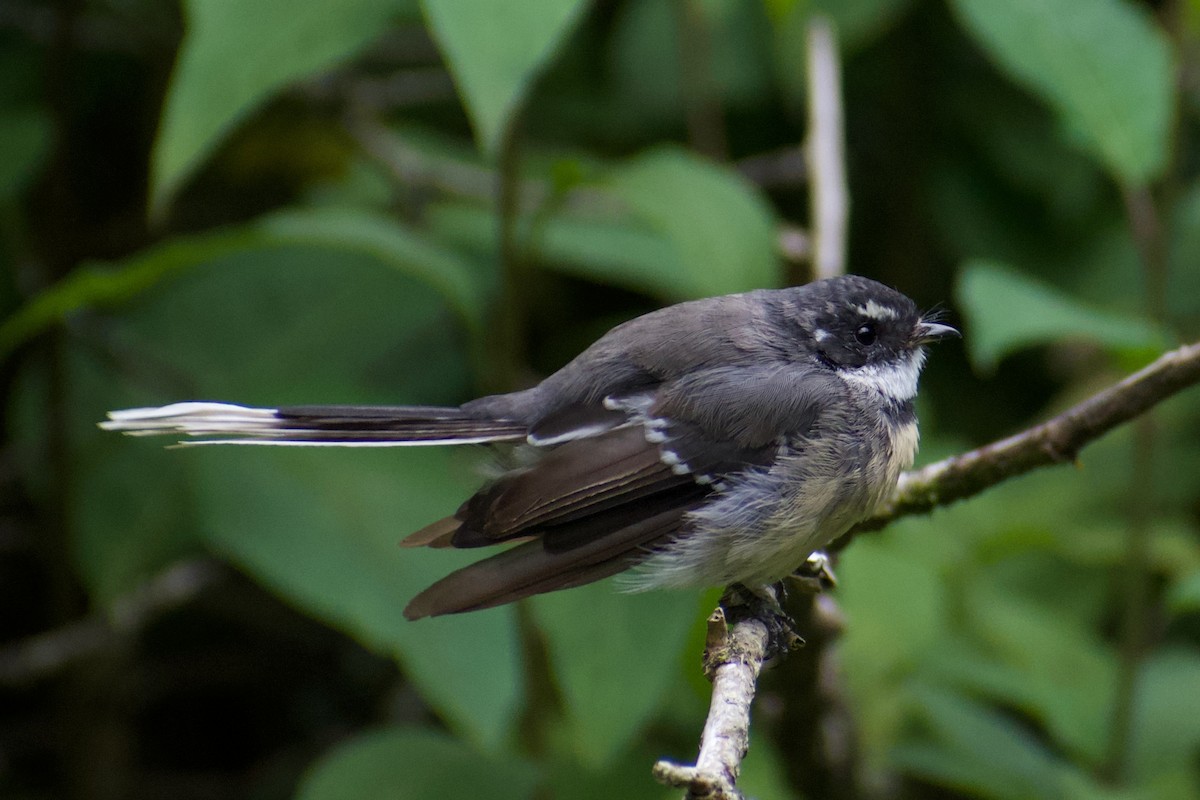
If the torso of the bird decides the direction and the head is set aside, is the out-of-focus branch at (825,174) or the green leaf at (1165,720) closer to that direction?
the green leaf

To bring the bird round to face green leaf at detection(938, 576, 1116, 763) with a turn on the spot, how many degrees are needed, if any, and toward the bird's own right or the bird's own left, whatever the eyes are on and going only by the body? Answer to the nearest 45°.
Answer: approximately 45° to the bird's own left

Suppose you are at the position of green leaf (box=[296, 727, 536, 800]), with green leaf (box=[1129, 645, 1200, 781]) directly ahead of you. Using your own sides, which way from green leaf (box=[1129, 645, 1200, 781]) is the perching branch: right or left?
right

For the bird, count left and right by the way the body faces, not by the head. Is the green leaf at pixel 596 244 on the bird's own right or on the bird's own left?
on the bird's own left

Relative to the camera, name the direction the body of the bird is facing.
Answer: to the viewer's right
